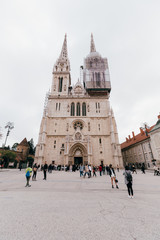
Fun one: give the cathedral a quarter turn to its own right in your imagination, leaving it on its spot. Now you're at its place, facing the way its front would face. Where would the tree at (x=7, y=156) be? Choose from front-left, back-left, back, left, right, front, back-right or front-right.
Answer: front

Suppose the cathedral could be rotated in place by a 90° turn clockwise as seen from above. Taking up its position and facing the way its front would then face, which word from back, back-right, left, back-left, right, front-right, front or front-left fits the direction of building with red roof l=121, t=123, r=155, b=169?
back

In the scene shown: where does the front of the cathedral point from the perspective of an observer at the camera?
facing the viewer
